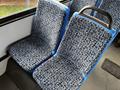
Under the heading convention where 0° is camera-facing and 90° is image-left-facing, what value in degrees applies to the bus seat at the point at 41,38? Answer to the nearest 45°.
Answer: approximately 45°
